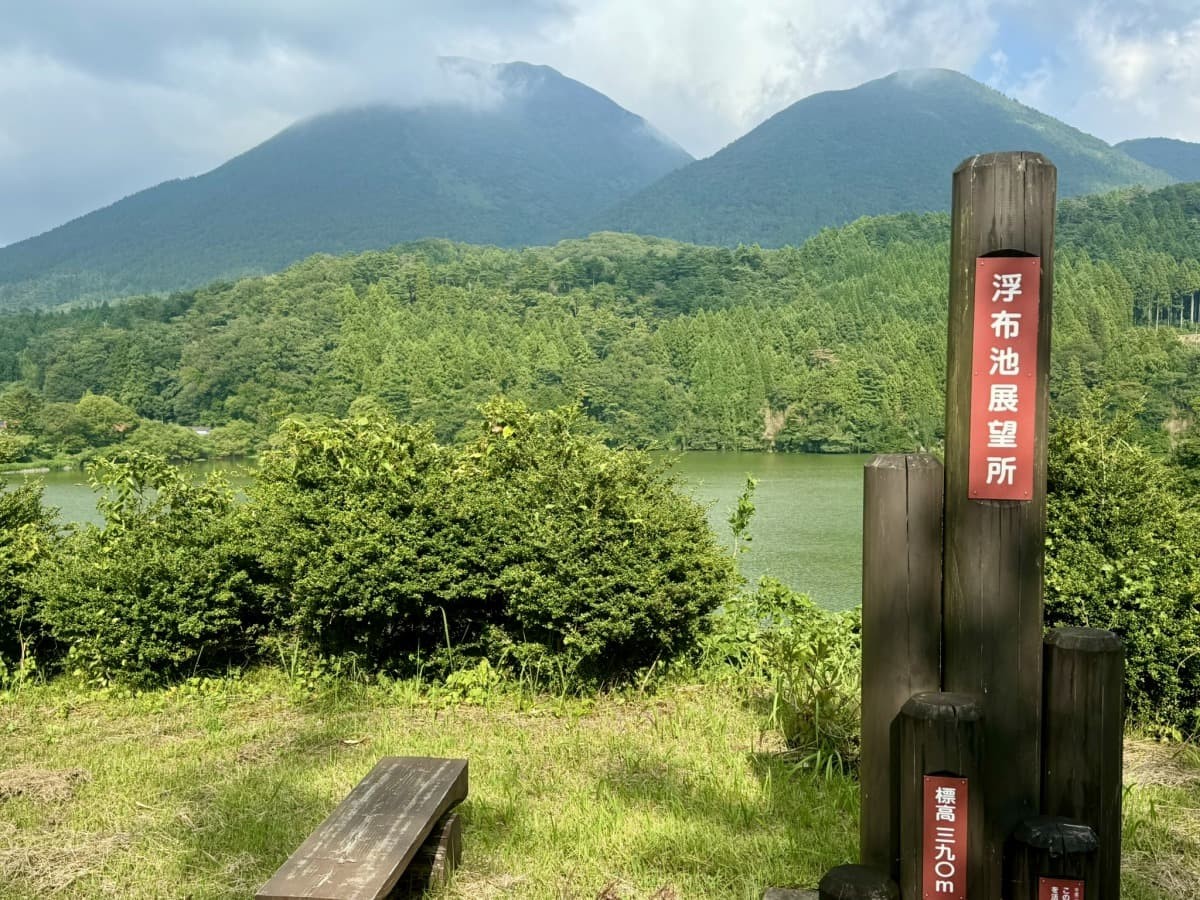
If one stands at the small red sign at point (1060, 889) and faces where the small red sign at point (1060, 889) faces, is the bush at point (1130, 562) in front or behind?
behind

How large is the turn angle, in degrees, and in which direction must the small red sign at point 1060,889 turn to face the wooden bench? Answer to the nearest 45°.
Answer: approximately 90° to its right

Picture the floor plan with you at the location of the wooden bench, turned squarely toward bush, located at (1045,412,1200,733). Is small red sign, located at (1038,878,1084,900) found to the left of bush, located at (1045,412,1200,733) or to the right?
right

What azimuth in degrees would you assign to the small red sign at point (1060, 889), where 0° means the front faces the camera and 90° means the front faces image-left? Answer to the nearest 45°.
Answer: approximately 0°

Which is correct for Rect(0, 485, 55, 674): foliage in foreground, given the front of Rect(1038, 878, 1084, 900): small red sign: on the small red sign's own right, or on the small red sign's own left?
on the small red sign's own right
